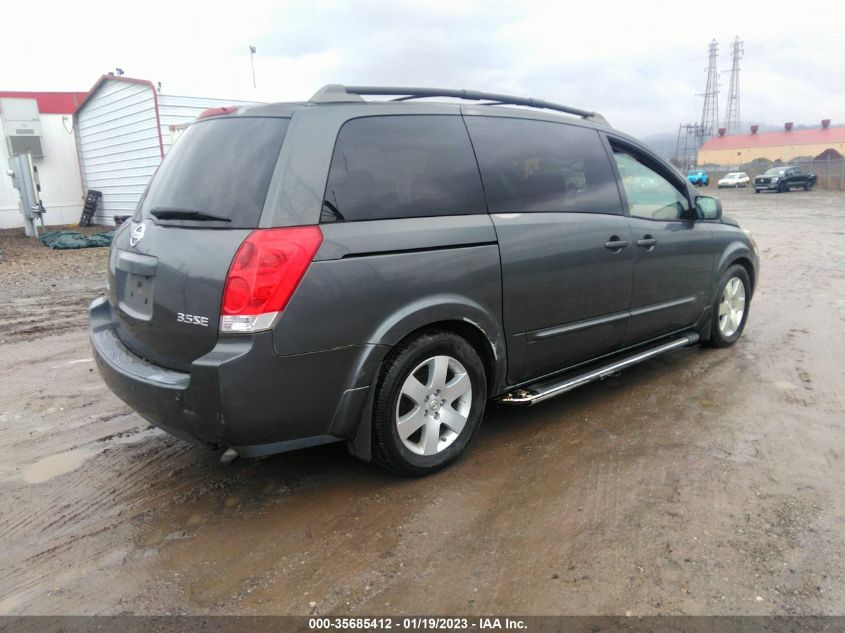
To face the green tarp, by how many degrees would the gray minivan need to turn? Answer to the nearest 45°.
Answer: approximately 90° to its left

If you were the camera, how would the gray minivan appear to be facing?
facing away from the viewer and to the right of the viewer

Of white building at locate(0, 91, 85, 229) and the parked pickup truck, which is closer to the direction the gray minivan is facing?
the parked pickup truck

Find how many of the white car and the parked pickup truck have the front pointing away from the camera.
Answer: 0

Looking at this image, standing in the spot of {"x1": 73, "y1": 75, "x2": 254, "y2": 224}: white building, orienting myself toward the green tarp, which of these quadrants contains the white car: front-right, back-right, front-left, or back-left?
back-left

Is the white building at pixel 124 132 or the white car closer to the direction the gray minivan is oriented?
the white car

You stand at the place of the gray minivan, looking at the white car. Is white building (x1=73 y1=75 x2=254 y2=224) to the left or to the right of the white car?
left

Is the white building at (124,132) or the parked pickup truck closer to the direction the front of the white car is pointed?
the white building

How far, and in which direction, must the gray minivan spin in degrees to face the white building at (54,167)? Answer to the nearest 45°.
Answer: approximately 90° to its left

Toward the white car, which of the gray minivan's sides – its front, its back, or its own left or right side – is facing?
front

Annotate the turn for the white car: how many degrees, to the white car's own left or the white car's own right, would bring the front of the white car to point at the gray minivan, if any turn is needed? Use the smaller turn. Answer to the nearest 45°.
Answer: approximately 45° to the white car's own left

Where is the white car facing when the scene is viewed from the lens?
facing the viewer and to the left of the viewer

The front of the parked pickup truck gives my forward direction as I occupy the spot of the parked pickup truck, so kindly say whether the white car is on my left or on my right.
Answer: on my right
